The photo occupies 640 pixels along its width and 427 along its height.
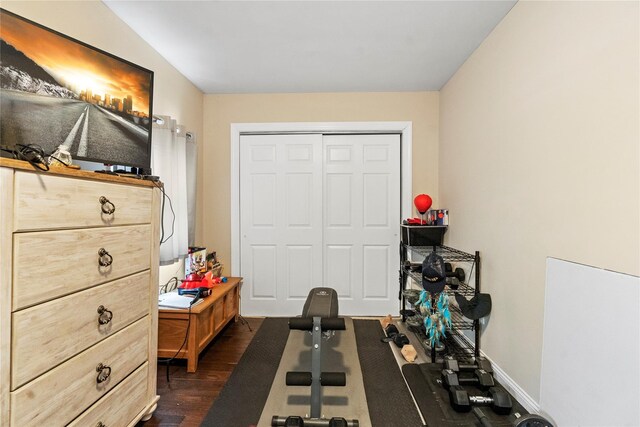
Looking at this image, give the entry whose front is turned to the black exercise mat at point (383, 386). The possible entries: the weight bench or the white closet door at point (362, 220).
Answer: the white closet door

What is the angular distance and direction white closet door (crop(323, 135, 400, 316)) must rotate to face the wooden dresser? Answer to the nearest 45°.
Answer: approximately 45° to its right

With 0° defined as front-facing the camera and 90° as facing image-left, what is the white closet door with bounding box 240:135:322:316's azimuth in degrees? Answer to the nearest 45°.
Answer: approximately 0°

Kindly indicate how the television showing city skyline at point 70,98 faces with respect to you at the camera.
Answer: facing the viewer and to the right of the viewer

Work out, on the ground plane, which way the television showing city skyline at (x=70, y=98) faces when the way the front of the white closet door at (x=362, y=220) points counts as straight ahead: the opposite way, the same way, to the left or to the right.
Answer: to the left

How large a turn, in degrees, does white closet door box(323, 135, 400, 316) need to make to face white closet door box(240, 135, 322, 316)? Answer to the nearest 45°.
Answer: approximately 90° to its right

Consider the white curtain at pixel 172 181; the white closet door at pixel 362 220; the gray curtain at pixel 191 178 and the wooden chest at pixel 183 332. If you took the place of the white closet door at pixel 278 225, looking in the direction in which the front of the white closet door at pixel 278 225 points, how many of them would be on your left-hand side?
1

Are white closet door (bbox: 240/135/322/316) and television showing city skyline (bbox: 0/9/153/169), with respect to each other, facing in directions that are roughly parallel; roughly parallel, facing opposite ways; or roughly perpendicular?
roughly perpendicular

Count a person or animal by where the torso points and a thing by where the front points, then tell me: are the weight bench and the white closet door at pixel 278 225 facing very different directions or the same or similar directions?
same or similar directions

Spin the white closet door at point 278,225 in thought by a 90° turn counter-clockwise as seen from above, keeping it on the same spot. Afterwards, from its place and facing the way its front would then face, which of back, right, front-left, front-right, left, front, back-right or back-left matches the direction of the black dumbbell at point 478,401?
front-right

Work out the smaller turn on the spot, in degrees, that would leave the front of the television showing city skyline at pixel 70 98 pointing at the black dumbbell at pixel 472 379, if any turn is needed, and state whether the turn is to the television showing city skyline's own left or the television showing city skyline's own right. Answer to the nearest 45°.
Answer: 0° — it already faces it

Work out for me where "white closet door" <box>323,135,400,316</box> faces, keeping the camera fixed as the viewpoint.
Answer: facing the viewer

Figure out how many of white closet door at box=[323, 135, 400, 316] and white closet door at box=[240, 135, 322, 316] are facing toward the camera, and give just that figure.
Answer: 2

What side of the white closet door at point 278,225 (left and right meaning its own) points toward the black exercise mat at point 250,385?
front

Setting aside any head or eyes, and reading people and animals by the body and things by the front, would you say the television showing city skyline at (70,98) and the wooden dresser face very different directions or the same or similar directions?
same or similar directions

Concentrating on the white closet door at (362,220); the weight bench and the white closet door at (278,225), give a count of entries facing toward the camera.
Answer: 3
